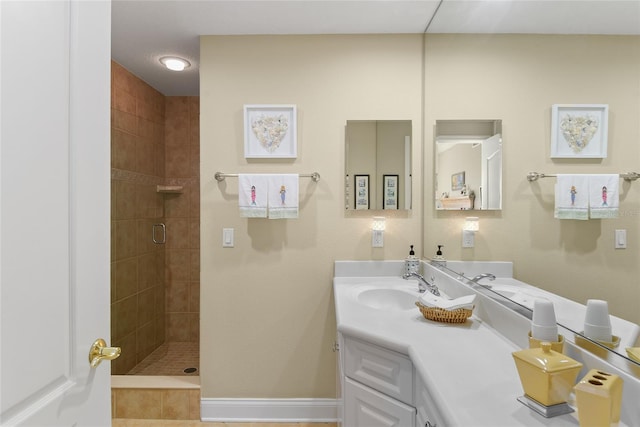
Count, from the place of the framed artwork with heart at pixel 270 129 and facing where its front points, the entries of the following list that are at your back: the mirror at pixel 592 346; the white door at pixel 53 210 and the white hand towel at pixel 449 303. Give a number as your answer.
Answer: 0

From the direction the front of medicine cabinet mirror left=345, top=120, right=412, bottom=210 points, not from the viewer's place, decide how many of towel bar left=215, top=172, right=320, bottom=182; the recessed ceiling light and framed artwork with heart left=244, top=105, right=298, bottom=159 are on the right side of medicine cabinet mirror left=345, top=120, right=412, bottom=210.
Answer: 3

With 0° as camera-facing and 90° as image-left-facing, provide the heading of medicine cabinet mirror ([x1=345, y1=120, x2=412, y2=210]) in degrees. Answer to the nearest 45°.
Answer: approximately 0°

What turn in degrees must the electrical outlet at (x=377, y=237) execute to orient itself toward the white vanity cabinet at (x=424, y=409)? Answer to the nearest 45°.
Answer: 0° — it already faces it

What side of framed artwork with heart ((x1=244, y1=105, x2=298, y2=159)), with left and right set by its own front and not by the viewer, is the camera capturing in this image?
front

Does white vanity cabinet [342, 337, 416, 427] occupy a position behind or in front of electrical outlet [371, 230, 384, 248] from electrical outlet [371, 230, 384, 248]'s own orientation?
in front

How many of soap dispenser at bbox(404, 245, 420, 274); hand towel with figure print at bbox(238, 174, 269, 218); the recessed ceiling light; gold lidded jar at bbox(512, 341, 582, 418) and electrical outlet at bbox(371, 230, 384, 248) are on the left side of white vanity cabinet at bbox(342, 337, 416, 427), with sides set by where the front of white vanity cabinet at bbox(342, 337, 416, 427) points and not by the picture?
1

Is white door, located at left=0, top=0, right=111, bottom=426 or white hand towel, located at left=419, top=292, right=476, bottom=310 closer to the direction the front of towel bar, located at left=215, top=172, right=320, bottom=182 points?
the white door

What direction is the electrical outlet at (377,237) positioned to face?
toward the camera

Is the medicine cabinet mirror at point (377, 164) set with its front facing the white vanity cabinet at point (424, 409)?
yes
